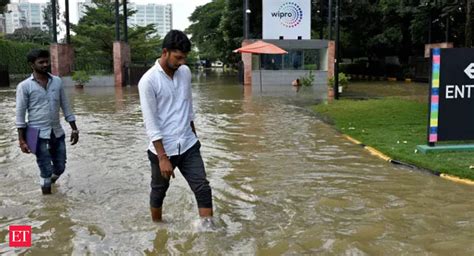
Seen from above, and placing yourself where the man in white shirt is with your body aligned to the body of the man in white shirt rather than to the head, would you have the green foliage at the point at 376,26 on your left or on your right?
on your left

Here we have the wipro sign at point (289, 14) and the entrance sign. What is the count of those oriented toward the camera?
2

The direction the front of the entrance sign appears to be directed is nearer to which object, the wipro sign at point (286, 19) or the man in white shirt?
the man in white shirt

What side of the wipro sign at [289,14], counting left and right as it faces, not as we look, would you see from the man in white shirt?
front

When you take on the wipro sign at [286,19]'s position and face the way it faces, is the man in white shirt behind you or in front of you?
in front

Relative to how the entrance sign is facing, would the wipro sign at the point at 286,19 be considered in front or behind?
behind

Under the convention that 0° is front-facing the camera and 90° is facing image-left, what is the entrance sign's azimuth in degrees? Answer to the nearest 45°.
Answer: approximately 0°

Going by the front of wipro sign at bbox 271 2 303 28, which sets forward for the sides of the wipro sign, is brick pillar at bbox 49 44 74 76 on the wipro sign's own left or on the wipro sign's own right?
on the wipro sign's own right

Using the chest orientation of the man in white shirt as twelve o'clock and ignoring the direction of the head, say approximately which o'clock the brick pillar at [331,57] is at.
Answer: The brick pillar is roughly at 8 o'clock from the man in white shirt.

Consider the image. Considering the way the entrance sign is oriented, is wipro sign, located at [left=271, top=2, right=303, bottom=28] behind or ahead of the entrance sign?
behind
